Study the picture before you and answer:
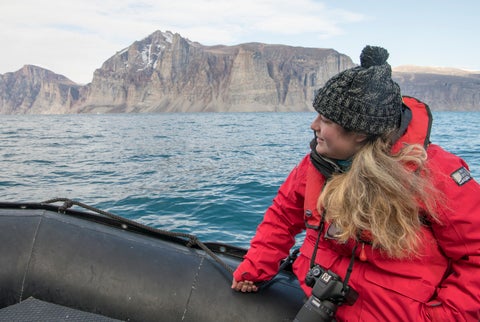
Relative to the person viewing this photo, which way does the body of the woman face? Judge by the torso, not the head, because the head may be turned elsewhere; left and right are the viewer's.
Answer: facing the viewer and to the left of the viewer

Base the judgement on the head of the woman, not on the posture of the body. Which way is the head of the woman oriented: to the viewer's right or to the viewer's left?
to the viewer's left
